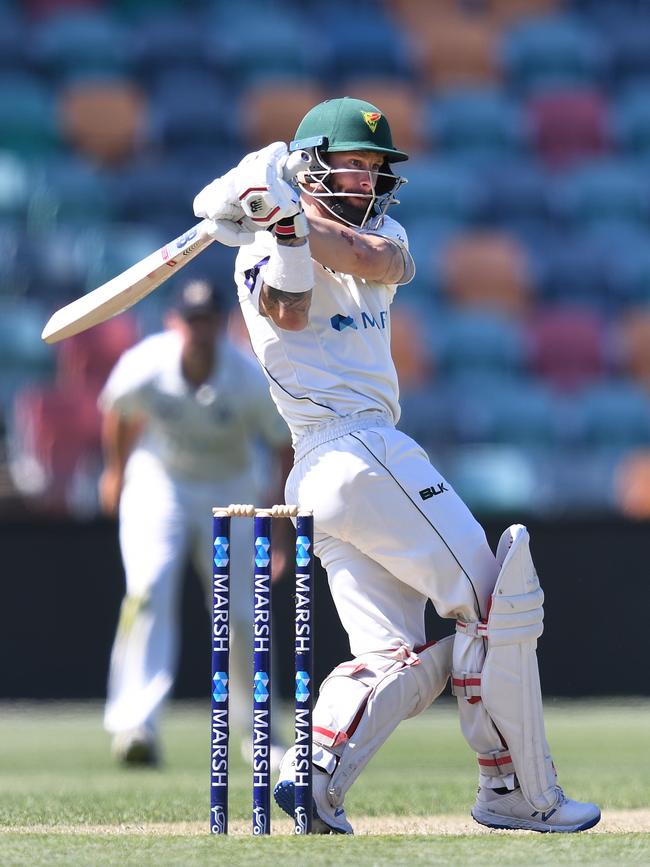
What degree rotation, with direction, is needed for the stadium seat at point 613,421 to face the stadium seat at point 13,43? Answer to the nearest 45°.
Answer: approximately 90° to its right

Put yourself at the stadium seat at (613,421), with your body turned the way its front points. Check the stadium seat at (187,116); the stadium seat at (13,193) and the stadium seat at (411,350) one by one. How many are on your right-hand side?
3

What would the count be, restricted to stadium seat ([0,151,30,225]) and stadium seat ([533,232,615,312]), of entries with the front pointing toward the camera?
2

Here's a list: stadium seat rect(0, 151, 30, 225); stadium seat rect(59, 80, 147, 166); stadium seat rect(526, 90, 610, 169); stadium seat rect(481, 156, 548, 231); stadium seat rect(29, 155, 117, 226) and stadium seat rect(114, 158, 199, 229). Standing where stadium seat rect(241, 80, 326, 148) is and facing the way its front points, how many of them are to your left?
2

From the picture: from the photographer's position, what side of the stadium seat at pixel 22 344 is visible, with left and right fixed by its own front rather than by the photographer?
front

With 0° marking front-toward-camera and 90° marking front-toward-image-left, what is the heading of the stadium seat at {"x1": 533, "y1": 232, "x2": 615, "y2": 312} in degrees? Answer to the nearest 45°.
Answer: approximately 0°

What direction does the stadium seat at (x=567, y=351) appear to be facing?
toward the camera

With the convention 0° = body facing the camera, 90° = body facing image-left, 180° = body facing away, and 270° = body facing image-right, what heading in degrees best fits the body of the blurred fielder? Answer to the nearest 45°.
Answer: approximately 0°

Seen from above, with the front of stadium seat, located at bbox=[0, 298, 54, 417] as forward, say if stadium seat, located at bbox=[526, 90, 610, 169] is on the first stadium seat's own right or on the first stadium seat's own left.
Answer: on the first stadium seat's own left

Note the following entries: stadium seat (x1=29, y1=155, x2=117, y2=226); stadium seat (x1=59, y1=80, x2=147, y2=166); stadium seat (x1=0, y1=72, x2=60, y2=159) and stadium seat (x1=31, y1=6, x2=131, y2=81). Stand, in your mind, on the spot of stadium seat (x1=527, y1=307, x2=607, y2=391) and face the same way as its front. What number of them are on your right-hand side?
4

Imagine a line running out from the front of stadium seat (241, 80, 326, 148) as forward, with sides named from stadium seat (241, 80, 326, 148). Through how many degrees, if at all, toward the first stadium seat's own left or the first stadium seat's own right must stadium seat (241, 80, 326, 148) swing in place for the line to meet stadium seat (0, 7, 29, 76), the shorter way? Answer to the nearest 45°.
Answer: approximately 90° to the first stadium seat's own right

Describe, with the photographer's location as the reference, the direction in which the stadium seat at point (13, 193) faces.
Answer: facing the viewer
